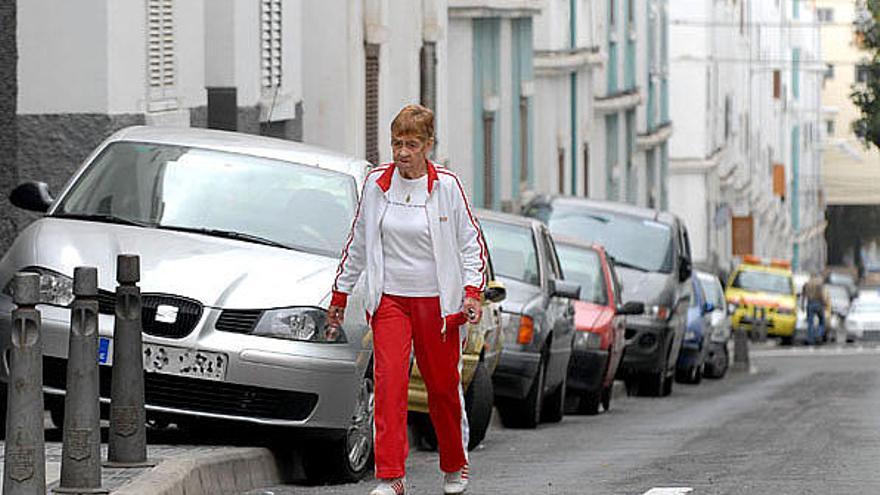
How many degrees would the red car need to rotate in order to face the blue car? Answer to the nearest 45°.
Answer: approximately 180°

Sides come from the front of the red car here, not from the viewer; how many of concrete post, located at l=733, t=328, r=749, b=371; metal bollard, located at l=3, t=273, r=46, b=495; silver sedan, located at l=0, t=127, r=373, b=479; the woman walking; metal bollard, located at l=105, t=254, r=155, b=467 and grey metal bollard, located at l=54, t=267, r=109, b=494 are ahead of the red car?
5

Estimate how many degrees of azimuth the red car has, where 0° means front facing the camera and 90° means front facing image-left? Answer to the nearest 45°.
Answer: approximately 0°

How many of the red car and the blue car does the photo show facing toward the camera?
2

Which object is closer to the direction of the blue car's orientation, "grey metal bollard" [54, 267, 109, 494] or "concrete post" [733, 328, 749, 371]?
the grey metal bollard

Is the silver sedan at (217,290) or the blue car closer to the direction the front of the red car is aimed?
the silver sedan

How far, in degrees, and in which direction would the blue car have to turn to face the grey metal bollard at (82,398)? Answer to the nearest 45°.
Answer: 0° — it already faces it

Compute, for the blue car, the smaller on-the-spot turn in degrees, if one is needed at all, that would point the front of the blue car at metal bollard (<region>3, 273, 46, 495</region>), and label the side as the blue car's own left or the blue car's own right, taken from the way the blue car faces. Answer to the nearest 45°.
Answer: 0° — it already faces it

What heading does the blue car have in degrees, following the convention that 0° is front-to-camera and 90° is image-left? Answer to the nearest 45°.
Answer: approximately 0°

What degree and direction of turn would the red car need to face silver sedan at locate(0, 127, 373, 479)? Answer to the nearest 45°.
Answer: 0° — it already faces it
